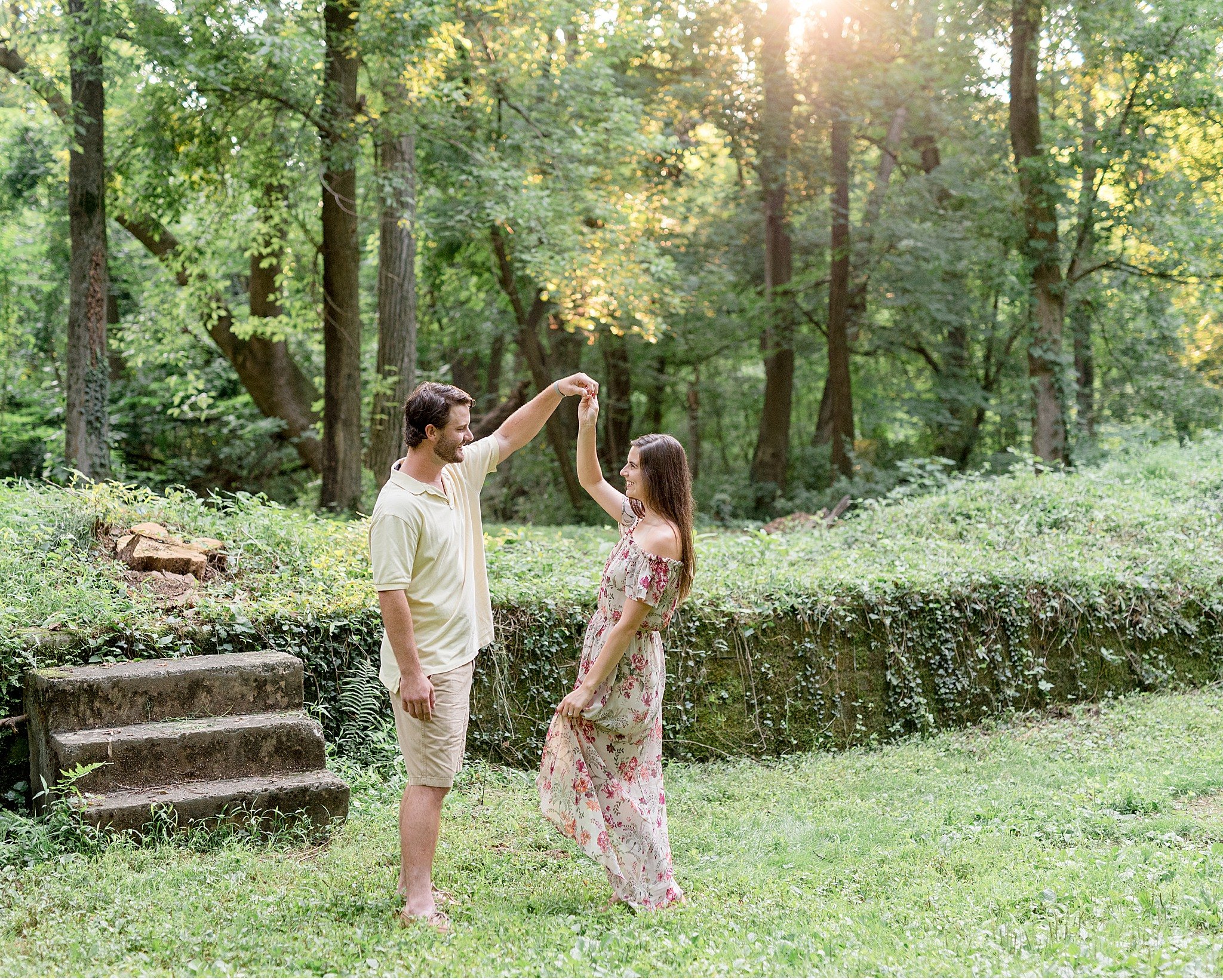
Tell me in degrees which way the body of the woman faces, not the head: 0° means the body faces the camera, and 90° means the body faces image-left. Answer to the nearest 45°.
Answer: approximately 90°

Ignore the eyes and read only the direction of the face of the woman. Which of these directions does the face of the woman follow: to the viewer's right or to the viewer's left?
to the viewer's left

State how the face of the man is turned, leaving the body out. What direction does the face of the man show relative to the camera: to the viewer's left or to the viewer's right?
to the viewer's right
